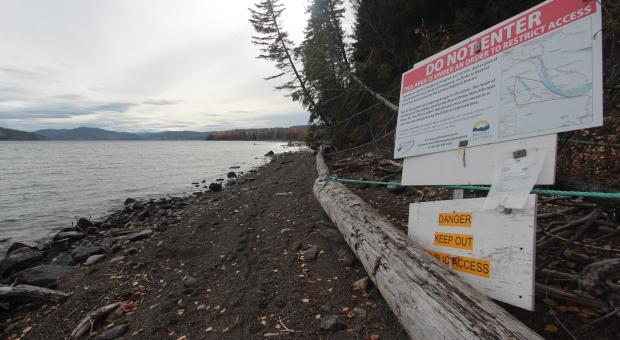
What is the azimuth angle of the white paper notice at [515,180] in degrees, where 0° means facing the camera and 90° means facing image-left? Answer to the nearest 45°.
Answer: approximately 0°

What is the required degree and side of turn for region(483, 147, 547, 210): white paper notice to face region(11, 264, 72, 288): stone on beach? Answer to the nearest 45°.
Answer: approximately 90° to its right

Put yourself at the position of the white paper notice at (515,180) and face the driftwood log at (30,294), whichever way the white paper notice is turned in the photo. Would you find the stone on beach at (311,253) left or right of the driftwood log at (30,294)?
right

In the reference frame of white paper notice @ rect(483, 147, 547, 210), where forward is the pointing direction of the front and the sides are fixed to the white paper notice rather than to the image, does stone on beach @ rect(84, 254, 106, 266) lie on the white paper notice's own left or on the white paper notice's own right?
on the white paper notice's own right
